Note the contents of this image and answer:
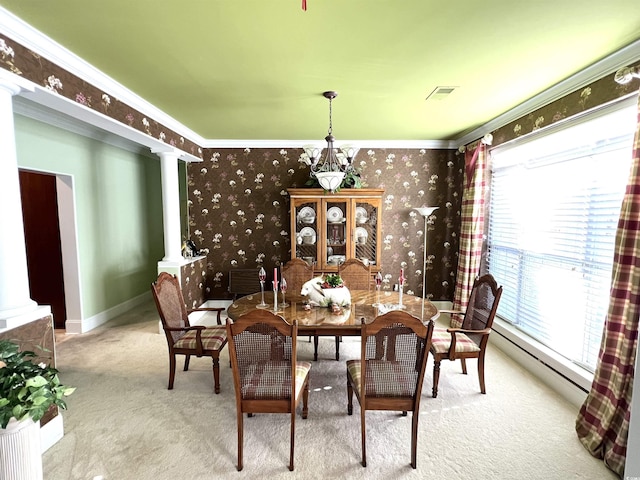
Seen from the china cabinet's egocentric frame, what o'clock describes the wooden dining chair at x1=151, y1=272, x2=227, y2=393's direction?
The wooden dining chair is roughly at 1 o'clock from the china cabinet.

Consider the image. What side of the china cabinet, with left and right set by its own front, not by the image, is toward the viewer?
front

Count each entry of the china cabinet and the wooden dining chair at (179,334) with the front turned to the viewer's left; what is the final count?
0

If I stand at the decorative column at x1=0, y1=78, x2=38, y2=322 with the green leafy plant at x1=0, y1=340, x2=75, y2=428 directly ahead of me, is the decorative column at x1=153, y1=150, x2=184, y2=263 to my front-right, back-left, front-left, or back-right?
back-left

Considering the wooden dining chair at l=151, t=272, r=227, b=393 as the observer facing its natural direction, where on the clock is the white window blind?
The white window blind is roughly at 11 o'clock from the wooden dining chair.

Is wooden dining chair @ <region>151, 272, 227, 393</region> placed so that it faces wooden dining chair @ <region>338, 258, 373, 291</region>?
no

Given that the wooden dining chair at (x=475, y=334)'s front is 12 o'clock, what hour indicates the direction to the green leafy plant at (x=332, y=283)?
The green leafy plant is roughly at 1 o'clock from the wooden dining chair.

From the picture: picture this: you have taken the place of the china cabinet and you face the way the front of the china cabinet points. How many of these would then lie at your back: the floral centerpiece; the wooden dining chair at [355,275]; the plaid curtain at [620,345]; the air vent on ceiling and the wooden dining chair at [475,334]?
0

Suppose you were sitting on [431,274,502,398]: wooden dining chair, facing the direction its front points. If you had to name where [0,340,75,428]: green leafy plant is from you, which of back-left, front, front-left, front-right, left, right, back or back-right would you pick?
front

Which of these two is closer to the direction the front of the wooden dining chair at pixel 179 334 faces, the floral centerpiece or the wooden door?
the floral centerpiece

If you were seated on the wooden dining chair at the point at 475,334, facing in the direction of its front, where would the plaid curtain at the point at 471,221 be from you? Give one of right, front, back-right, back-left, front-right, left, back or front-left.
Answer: back-right

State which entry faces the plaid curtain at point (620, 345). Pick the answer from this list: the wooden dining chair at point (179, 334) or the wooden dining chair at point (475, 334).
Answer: the wooden dining chair at point (179, 334)

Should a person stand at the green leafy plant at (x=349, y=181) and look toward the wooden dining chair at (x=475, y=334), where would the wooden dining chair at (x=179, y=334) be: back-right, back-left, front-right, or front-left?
front-right

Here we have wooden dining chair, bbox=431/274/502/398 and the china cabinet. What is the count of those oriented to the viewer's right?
0

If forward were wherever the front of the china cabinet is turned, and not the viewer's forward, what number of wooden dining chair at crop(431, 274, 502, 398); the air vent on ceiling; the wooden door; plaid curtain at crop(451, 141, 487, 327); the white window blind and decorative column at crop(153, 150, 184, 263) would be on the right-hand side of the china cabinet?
2

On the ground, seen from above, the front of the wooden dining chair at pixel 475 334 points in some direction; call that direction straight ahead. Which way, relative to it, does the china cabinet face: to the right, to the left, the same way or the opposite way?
to the left

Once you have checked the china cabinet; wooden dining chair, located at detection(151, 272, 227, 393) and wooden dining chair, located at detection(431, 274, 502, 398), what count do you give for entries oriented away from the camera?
0

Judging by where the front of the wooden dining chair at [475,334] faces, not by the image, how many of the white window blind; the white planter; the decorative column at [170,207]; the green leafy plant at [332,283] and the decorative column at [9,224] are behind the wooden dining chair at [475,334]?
1

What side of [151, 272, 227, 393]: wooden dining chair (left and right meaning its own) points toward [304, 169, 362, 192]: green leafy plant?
left

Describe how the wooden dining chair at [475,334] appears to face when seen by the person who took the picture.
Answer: facing the viewer and to the left of the viewer

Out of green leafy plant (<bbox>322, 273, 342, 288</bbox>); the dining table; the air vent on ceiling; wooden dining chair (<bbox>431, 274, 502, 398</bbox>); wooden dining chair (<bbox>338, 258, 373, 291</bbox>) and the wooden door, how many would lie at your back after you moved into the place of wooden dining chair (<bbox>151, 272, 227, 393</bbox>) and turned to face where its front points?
1

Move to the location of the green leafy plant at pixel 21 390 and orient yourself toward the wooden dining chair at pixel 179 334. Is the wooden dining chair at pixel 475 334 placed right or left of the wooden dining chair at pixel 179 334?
right
